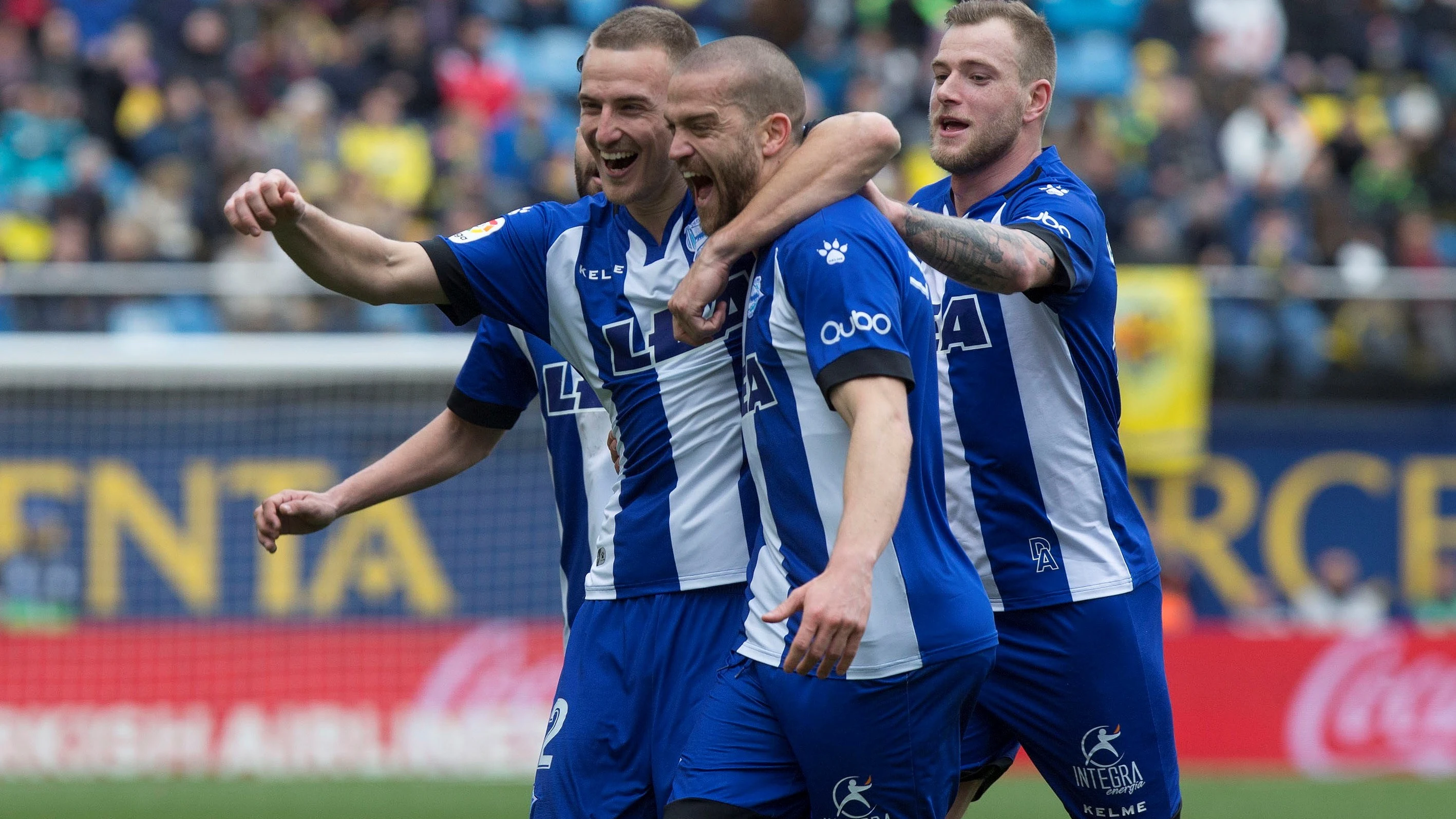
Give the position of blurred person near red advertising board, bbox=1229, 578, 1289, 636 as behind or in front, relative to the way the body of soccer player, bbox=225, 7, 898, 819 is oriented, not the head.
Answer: behind

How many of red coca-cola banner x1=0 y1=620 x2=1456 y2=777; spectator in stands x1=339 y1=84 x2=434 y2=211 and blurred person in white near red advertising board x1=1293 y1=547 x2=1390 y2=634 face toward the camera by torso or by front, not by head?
3

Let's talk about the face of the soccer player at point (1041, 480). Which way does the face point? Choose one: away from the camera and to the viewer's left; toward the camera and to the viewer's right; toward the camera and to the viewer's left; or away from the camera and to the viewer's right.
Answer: toward the camera and to the viewer's left

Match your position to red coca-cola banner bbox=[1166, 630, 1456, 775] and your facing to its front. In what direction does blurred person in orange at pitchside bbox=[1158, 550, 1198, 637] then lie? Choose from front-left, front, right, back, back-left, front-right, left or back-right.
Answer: back-right

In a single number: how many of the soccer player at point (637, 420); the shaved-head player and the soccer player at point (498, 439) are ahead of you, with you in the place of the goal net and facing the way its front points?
3

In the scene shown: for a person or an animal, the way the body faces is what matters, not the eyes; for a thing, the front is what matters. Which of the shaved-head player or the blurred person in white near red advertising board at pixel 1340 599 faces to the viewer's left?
the shaved-head player

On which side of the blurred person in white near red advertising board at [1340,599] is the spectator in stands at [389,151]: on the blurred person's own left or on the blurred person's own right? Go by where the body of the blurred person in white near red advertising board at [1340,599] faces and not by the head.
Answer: on the blurred person's own right

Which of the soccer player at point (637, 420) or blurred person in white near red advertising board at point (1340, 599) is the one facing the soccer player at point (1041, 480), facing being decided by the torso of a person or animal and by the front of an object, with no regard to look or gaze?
the blurred person in white near red advertising board

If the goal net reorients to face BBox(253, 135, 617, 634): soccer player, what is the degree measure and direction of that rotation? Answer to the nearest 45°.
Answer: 0° — it already faces them

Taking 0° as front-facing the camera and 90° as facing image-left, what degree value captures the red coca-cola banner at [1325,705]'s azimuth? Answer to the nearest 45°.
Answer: approximately 0°

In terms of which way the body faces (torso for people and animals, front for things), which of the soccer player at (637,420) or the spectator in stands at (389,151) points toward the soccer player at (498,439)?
the spectator in stands

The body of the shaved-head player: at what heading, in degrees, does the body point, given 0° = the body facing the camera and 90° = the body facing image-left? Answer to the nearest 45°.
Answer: approximately 90°
